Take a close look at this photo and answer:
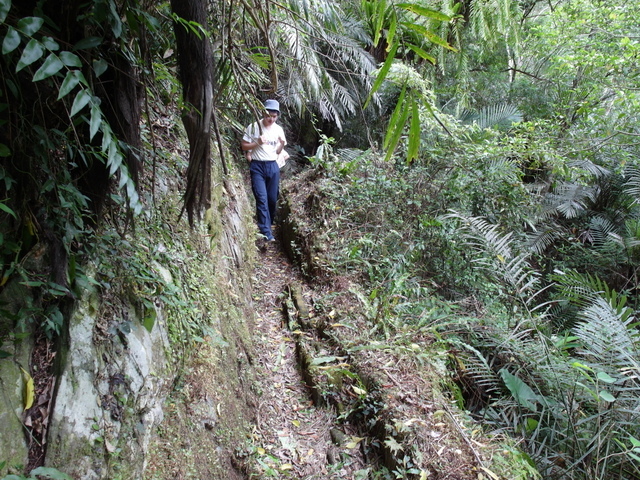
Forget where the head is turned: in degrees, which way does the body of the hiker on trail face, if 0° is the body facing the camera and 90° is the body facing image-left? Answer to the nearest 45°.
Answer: approximately 0°

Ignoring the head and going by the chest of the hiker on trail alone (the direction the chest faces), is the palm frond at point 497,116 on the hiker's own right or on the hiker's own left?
on the hiker's own left

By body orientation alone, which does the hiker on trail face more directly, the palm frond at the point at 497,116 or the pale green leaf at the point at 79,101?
the pale green leaf

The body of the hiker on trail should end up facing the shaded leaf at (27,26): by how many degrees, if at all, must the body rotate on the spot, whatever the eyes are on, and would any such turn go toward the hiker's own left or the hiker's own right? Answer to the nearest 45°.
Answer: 0° — they already face it
